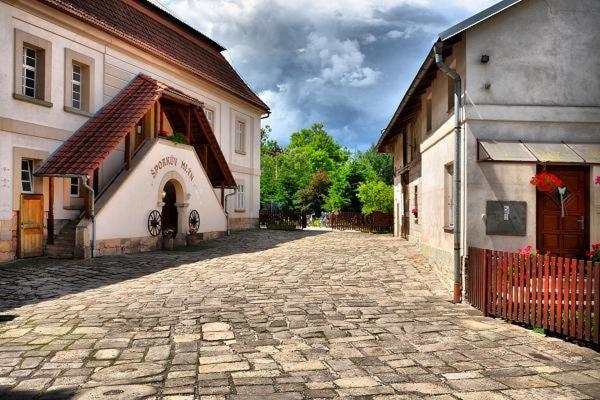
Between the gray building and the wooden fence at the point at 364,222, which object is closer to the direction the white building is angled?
the gray building

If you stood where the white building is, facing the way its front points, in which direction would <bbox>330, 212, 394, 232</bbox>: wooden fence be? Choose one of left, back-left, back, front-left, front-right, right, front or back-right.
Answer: left

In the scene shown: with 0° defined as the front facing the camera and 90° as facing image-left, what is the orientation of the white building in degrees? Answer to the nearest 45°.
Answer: approximately 315°

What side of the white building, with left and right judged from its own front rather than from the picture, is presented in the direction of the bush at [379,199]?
left

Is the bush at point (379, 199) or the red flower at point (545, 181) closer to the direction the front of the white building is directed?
the red flower

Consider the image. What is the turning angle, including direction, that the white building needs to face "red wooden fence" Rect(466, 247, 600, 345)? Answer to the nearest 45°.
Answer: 0° — it already faces it

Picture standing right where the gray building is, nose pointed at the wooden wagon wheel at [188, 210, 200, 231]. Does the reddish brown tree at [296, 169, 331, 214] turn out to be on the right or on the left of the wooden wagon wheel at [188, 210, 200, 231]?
right

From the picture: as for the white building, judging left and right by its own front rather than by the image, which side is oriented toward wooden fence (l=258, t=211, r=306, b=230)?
left

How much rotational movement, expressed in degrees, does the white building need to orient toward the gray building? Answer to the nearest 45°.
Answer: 0° — it already faces it

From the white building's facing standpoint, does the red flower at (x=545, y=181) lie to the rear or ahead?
ahead
